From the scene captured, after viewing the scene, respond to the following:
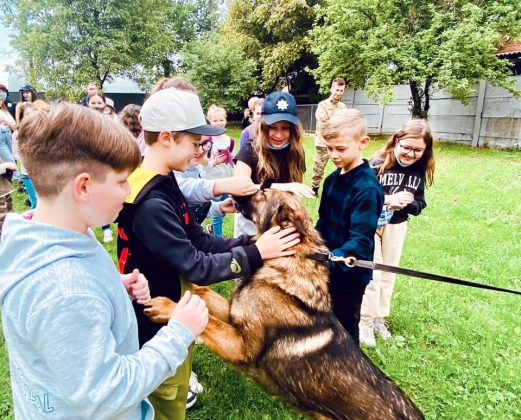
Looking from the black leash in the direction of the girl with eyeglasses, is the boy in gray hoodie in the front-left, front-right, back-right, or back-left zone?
back-left

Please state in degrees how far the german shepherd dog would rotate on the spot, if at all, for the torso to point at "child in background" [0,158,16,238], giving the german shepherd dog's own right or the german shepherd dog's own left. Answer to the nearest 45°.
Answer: approximately 45° to the german shepherd dog's own right

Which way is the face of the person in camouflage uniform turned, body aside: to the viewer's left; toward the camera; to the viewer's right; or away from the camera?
toward the camera

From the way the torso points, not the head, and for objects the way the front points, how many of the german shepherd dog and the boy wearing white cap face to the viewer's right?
1

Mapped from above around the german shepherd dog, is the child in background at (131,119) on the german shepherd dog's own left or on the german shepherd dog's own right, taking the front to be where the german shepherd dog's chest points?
on the german shepherd dog's own right

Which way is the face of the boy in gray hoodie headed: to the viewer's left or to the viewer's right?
to the viewer's right

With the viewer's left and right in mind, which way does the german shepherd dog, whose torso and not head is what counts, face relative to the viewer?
facing to the left of the viewer

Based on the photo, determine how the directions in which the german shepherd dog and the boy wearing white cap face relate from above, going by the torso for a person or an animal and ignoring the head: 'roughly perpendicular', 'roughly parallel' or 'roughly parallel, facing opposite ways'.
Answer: roughly parallel, facing opposite ways

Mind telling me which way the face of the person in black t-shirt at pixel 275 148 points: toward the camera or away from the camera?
toward the camera

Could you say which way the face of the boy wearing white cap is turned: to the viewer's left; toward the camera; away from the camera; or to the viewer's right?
to the viewer's right

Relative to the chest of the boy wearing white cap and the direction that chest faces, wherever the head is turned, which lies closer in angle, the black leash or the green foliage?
the black leash

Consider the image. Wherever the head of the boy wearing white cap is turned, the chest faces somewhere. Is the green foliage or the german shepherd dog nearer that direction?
the german shepherd dog

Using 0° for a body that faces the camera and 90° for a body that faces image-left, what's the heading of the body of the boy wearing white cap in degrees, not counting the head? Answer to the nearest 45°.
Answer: approximately 270°

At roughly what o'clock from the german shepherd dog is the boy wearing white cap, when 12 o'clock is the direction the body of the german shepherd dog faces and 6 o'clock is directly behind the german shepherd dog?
The boy wearing white cap is roughly at 11 o'clock from the german shepherd dog.
